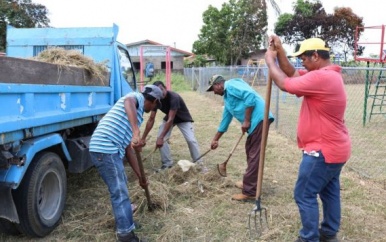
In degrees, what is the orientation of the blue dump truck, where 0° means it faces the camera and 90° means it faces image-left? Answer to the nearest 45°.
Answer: approximately 225°

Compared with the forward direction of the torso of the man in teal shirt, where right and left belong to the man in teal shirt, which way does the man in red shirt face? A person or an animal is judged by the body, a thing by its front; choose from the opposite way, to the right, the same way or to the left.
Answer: the same way

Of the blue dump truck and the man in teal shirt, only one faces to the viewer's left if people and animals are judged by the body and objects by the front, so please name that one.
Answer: the man in teal shirt

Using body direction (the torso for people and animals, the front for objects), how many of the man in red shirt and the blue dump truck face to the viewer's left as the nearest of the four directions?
1

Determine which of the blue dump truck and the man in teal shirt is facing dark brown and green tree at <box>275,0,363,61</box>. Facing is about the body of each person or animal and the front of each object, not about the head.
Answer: the blue dump truck

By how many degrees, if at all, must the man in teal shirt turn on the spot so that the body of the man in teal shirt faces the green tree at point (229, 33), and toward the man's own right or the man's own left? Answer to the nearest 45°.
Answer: approximately 90° to the man's own right

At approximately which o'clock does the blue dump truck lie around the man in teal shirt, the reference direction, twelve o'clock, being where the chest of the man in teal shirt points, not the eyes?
The blue dump truck is roughly at 11 o'clock from the man in teal shirt.

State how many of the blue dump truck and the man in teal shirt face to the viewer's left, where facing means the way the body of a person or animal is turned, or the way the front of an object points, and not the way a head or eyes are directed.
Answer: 1

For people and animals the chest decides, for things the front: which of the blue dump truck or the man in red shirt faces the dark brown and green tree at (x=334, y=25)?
the blue dump truck

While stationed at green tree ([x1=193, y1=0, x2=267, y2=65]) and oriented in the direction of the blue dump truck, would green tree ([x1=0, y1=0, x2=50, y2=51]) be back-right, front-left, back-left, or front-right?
front-right

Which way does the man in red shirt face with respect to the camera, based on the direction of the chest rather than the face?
to the viewer's left

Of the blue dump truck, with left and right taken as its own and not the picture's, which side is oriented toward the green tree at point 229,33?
front

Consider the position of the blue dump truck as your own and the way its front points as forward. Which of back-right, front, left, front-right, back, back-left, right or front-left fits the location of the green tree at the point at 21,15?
front-left

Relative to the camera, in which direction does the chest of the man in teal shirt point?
to the viewer's left
